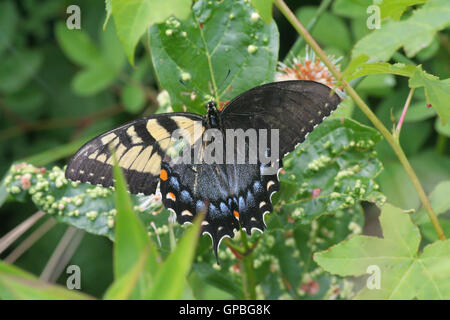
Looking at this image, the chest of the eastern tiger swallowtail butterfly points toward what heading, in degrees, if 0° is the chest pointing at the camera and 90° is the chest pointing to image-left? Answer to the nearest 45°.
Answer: approximately 180°

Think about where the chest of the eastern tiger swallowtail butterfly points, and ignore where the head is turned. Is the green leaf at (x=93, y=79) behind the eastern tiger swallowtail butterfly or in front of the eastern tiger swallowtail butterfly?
in front

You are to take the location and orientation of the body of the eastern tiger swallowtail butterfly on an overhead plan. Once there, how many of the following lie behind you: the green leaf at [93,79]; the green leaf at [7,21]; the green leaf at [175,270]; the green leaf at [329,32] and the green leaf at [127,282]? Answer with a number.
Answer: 2

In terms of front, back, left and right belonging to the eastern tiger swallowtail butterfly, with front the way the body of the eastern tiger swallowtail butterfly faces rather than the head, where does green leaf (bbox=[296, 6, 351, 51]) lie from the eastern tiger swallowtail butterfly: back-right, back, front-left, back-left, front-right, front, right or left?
front-right

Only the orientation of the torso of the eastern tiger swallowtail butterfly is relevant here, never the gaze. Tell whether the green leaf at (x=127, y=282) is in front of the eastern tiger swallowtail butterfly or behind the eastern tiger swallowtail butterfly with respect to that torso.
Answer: behind
